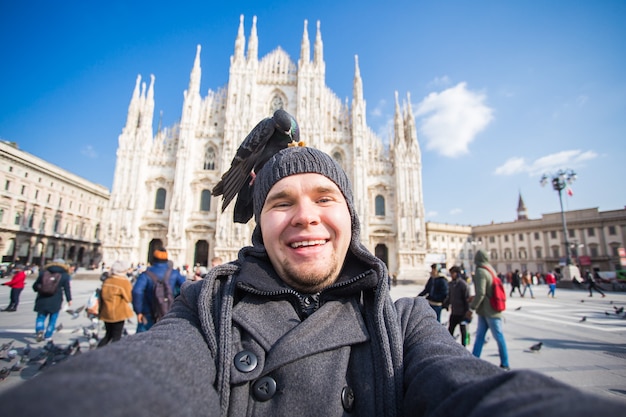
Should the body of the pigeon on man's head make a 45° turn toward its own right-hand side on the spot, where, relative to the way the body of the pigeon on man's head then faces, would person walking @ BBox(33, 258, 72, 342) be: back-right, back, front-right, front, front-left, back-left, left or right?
back

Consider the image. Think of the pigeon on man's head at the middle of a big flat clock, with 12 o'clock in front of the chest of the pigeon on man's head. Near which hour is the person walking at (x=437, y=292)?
The person walking is roughly at 11 o'clock from the pigeon on man's head.

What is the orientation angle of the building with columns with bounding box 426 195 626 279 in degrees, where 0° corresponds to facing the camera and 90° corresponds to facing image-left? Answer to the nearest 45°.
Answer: approximately 45°

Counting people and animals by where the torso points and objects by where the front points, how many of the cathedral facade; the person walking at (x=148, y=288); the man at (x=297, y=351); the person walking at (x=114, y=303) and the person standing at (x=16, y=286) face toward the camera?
2

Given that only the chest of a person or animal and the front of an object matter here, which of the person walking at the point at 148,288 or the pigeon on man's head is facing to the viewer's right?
the pigeon on man's head

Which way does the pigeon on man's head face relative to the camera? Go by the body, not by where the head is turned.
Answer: to the viewer's right

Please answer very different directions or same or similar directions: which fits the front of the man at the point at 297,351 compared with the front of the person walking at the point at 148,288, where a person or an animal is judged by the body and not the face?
very different directions

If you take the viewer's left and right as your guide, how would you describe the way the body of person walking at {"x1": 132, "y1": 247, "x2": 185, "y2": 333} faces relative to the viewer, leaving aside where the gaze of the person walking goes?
facing away from the viewer

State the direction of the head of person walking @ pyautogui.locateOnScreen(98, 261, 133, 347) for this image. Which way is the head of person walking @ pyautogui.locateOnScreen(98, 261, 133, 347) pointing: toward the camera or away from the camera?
away from the camera

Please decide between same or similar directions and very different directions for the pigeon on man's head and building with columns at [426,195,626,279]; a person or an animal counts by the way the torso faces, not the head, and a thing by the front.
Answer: very different directions
